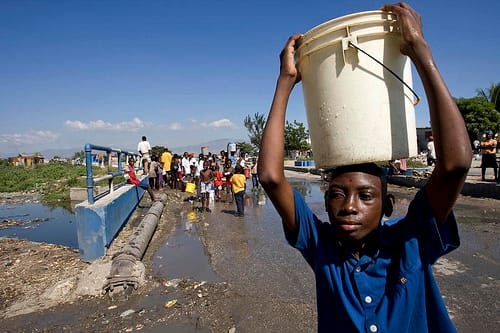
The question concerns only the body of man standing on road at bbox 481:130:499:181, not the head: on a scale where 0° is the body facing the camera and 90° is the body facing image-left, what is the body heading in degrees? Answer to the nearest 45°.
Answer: approximately 0°

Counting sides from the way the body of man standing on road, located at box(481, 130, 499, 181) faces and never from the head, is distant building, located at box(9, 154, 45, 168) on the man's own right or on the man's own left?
on the man's own right

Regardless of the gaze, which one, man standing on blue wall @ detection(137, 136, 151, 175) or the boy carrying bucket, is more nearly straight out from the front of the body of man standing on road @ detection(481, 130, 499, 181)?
the boy carrying bucket

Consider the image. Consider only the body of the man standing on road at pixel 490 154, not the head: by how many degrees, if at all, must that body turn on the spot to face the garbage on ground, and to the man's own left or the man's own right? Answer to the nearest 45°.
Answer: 0° — they already face it

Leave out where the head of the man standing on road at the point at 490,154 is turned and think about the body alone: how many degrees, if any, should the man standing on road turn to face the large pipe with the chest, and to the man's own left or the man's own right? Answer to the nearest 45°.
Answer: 0° — they already face it

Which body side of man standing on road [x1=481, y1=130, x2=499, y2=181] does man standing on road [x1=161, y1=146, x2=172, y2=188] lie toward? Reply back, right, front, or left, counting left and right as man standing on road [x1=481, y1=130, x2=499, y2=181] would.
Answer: right
